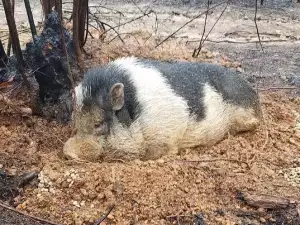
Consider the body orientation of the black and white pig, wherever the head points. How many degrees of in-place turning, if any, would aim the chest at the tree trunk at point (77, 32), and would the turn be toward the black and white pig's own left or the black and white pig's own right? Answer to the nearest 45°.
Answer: approximately 90° to the black and white pig's own right

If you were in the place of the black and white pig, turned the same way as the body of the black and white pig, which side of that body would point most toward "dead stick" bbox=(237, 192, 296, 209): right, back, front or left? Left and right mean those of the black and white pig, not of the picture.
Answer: left

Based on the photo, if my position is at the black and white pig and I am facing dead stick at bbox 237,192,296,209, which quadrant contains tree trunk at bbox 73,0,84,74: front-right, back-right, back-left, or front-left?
back-right

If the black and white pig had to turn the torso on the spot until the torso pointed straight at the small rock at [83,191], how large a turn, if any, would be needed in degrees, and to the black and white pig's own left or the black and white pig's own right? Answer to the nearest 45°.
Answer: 0° — it already faces it

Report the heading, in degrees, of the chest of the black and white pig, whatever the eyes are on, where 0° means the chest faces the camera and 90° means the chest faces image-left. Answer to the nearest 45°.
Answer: approximately 45°

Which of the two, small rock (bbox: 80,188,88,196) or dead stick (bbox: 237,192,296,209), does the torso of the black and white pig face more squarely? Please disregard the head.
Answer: the small rock
